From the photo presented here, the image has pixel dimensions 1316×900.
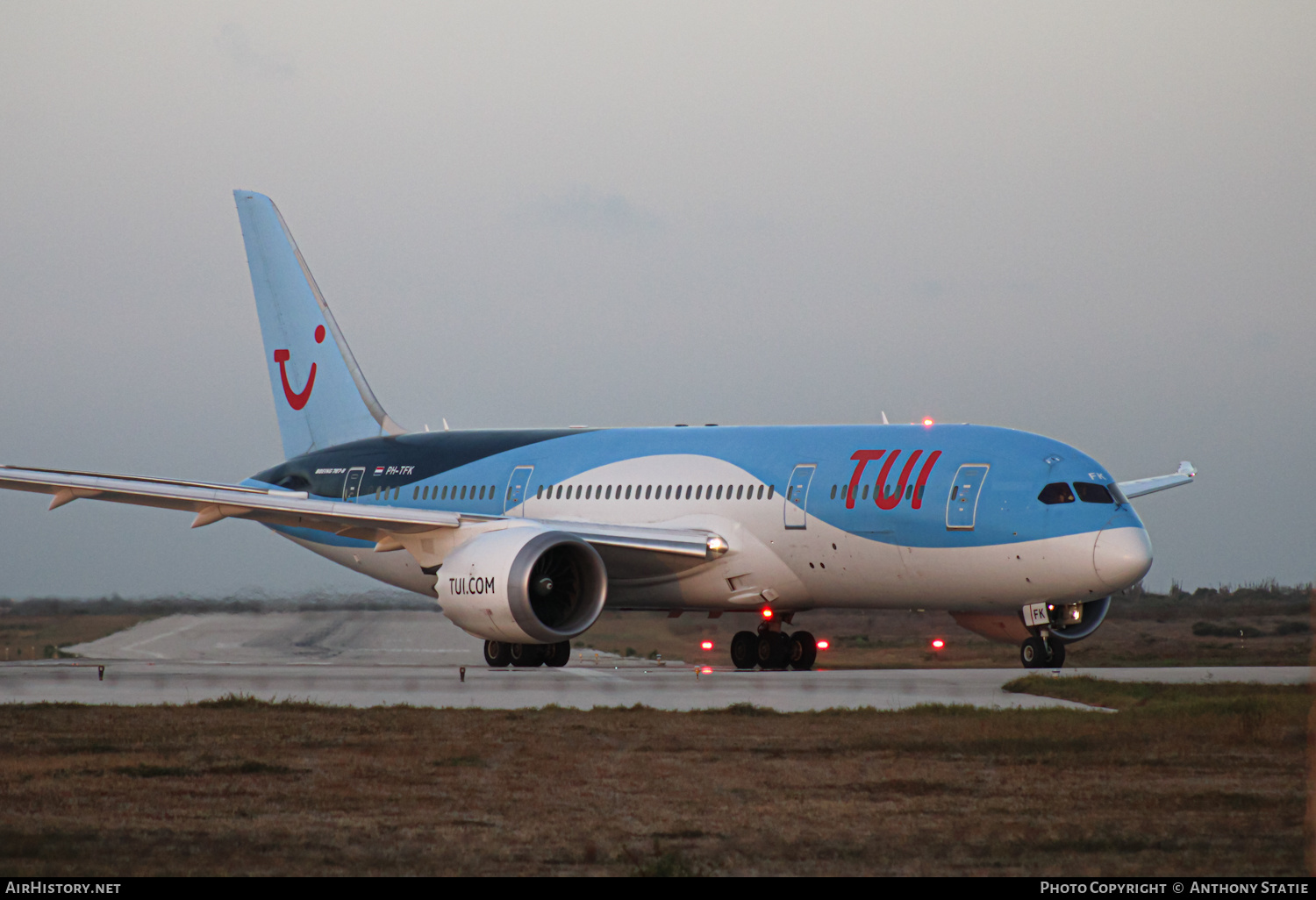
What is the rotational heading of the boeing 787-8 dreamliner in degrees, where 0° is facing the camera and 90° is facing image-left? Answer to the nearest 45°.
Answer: approximately 315°
